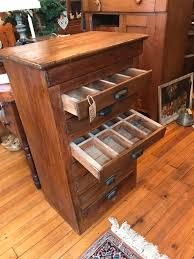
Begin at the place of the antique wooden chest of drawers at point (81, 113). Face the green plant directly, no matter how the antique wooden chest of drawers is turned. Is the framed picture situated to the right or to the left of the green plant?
right

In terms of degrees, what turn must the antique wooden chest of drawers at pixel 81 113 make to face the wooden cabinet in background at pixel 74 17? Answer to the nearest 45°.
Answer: approximately 135° to its left

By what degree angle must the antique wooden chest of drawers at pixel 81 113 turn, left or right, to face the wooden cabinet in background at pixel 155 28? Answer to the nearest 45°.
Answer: approximately 90° to its left

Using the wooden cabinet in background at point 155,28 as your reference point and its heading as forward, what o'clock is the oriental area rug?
The oriental area rug is roughly at 11 o'clock from the wooden cabinet in background.

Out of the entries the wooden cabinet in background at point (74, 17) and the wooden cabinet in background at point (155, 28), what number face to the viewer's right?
0

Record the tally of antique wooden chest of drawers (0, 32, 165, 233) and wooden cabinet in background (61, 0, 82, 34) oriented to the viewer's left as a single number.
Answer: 0

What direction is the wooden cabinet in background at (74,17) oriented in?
toward the camera

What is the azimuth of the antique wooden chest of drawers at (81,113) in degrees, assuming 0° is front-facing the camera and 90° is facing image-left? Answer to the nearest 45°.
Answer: approximately 315°

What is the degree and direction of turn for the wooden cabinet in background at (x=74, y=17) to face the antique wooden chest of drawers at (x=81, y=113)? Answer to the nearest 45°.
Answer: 0° — it already faces it

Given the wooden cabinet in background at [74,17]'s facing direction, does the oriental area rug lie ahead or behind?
ahead

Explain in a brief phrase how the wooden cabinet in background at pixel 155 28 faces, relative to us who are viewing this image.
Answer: facing the viewer and to the left of the viewer

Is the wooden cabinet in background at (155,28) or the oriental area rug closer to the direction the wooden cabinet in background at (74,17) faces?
the oriental area rug
